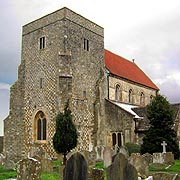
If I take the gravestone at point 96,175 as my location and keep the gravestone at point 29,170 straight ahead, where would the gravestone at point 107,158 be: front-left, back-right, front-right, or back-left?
back-right

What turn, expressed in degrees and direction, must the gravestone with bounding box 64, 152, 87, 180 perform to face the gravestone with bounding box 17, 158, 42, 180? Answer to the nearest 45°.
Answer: approximately 135° to its right

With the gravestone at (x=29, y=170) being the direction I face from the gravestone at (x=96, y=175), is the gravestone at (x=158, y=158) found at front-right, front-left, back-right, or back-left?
back-right

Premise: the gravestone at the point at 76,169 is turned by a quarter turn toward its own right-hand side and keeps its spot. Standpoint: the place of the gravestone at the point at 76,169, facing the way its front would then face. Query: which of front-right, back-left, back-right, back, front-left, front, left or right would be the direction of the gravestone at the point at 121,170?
back

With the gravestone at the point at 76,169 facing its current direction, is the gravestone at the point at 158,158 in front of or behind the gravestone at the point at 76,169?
behind

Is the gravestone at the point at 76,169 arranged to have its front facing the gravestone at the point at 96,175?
no

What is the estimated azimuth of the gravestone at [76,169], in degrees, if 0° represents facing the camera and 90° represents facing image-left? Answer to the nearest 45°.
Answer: approximately 0°

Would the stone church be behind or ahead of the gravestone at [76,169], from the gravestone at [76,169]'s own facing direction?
behind

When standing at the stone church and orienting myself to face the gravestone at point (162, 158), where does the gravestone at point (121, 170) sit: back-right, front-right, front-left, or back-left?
front-right

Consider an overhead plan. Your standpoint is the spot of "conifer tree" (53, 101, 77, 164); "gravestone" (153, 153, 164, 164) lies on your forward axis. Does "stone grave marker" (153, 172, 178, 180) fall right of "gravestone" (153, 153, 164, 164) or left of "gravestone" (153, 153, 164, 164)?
right

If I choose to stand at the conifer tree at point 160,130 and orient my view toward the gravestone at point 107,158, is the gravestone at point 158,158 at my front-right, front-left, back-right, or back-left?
front-left

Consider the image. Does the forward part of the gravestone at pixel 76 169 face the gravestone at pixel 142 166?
no

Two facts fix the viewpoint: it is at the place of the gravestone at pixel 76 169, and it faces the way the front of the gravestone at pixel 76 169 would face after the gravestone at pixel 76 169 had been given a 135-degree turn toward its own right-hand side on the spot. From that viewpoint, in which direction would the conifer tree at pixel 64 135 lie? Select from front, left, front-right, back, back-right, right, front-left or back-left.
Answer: front-right
